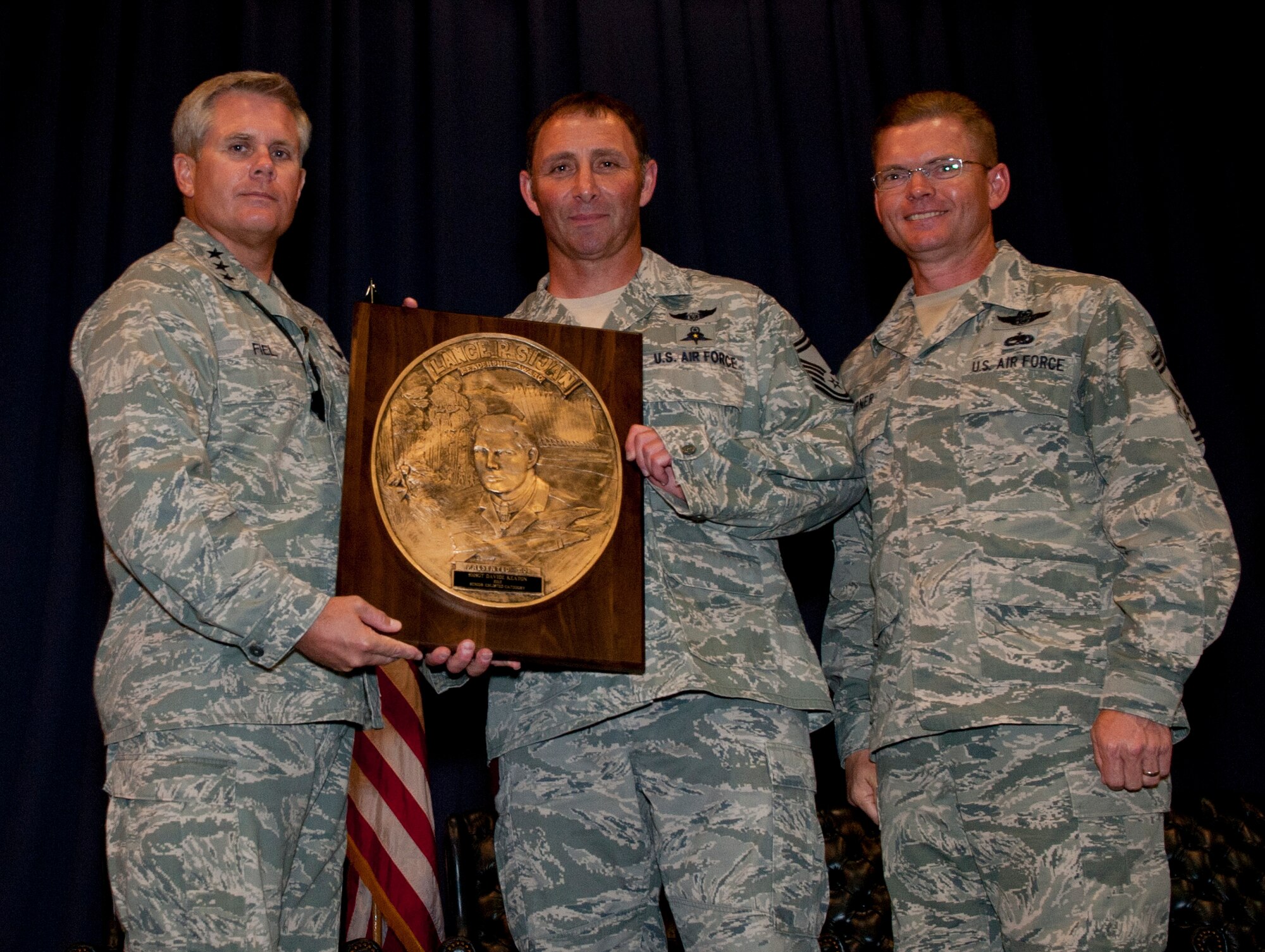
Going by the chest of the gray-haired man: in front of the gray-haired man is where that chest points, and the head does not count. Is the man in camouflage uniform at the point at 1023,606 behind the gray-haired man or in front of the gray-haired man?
in front

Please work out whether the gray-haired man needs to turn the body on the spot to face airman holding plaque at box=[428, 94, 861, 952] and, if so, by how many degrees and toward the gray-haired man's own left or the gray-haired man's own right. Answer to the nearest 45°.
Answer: approximately 45° to the gray-haired man's own left

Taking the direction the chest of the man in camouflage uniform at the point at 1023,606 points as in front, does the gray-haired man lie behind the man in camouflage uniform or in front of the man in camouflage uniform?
in front

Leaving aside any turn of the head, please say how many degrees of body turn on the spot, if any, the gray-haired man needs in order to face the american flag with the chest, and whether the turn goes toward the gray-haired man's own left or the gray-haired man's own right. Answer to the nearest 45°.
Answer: approximately 135° to the gray-haired man's own left

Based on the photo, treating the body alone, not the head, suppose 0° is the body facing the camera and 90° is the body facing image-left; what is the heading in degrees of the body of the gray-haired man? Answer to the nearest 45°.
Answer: approximately 315°

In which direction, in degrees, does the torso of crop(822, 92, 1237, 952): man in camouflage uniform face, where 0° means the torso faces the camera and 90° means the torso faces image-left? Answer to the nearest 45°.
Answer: approximately 45°

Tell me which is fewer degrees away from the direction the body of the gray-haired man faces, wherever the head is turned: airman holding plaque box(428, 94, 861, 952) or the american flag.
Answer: the airman holding plaque
